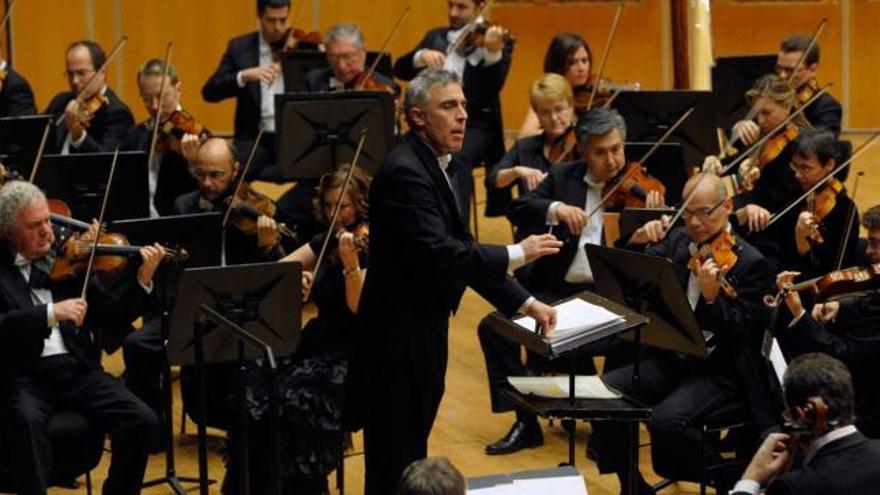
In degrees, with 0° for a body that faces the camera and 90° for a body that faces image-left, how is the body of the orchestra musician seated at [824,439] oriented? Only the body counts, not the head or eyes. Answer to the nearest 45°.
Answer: approximately 135°

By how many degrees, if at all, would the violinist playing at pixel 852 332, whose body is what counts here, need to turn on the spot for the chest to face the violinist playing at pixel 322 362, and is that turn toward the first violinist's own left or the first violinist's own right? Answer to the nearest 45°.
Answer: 0° — they already face them

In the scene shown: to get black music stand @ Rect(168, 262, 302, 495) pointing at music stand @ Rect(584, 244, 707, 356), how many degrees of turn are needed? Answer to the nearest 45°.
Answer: approximately 90° to its right

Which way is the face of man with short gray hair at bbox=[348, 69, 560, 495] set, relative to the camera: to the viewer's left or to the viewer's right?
to the viewer's right

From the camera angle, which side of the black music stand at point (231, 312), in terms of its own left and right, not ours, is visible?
back

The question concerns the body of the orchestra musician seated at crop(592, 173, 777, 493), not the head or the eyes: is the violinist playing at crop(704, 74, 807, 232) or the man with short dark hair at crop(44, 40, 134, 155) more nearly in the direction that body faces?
the man with short dark hair

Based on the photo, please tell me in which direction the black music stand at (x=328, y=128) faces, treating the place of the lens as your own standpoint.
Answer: facing away from the viewer

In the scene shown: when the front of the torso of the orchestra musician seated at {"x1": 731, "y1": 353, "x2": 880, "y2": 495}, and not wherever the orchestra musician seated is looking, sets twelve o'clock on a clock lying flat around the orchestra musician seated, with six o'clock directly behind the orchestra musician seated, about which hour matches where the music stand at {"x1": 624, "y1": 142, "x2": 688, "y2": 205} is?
The music stand is roughly at 1 o'clock from the orchestra musician seated.

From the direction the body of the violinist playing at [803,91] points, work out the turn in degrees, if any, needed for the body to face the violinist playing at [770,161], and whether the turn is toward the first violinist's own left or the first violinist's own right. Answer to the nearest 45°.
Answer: approximately 45° to the first violinist's own left

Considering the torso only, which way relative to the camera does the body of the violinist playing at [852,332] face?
to the viewer's left

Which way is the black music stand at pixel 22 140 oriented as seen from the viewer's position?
away from the camera

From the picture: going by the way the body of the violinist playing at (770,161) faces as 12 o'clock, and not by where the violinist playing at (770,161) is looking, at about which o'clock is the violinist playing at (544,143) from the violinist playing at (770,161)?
the violinist playing at (544,143) is roughly at 1 o'clock from the violinist playing at (770,161).
